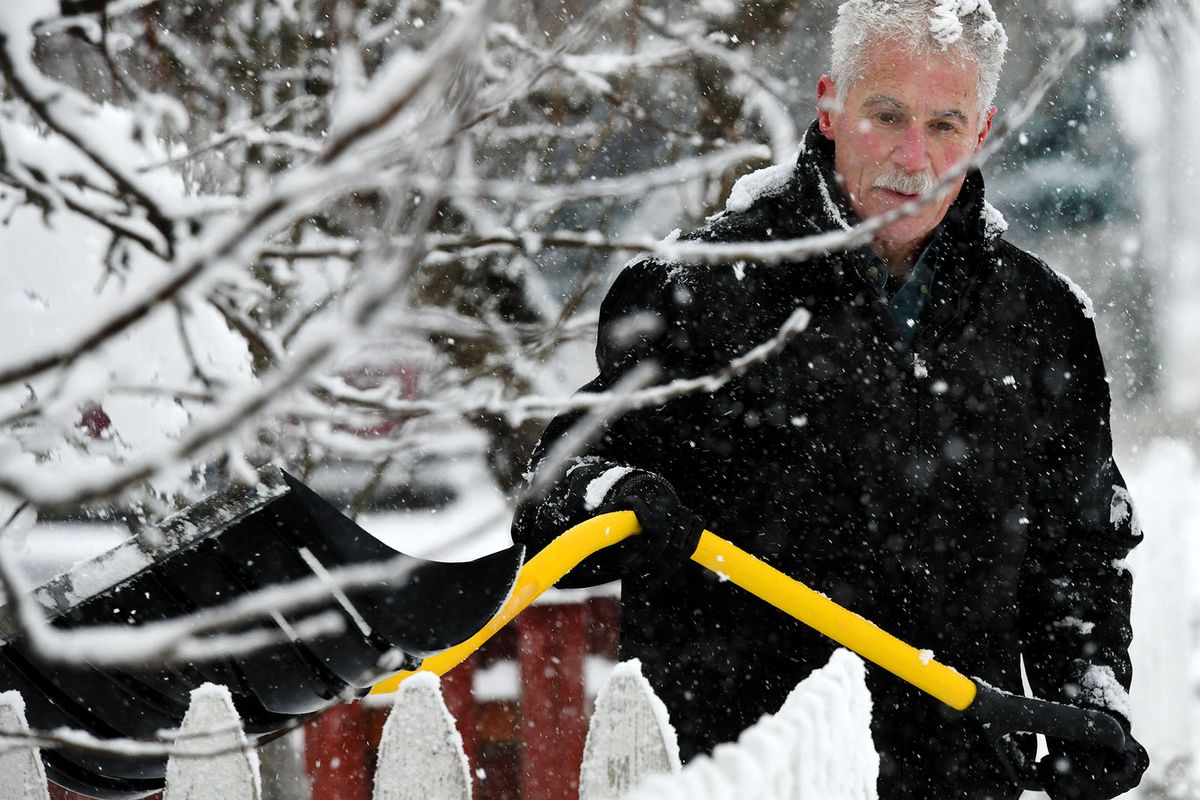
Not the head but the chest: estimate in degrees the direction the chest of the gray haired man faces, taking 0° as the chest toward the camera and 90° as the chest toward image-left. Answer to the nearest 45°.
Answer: approximately 0°

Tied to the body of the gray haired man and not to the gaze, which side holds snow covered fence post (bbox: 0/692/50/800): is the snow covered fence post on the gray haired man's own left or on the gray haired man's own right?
on the gray haired man's own right

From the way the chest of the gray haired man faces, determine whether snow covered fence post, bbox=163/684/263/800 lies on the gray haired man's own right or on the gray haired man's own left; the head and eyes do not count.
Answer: on the gray haired man's own right
